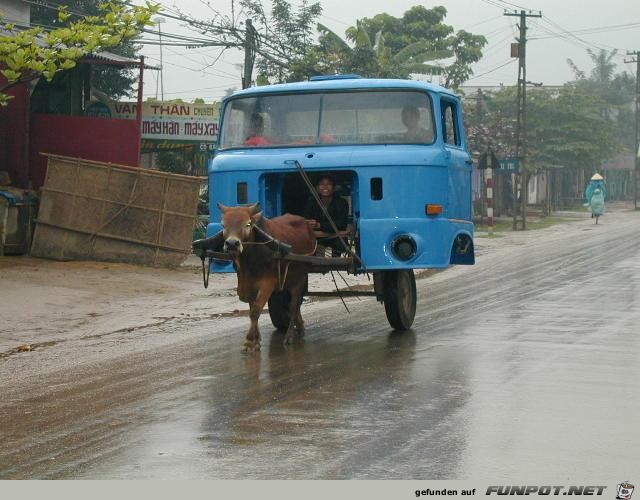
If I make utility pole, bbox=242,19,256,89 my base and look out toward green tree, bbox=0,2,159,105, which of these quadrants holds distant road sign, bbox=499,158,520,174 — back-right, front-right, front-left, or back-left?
back-left

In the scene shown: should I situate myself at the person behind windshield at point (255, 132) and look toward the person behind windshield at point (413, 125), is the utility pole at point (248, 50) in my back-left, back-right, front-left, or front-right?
back-left

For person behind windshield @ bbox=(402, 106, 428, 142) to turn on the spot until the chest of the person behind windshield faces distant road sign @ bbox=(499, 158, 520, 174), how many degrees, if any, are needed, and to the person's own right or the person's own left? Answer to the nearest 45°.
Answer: approximately 180°

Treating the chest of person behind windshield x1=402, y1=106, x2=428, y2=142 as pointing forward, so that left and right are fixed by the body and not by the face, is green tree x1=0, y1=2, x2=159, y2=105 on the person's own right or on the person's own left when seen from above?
on the person's own right

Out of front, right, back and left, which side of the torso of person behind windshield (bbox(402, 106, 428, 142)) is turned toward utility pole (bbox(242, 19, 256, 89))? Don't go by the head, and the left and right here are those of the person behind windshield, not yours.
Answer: back

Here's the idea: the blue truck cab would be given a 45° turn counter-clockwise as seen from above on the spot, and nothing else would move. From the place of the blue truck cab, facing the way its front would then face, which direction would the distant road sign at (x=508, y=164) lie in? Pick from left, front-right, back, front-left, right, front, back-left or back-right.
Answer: back-left

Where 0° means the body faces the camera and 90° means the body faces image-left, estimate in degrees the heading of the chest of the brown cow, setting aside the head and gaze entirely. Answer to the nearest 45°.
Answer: approximately 45°

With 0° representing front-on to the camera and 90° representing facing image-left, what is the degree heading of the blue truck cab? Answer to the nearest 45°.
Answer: approximately 0°

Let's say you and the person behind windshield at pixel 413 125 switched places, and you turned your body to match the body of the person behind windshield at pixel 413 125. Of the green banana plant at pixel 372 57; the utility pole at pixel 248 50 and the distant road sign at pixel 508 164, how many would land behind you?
3

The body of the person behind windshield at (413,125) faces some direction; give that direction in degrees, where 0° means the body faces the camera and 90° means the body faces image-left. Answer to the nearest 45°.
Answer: approximately 0°
